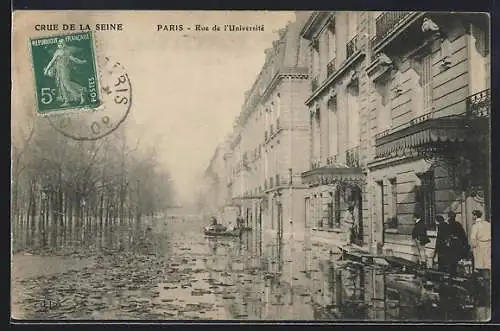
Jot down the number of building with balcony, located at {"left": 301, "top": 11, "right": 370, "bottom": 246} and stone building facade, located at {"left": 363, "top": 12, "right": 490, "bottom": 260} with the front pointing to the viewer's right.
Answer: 0

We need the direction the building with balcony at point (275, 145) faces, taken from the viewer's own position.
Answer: facing the viewer and to the left of the viewer
